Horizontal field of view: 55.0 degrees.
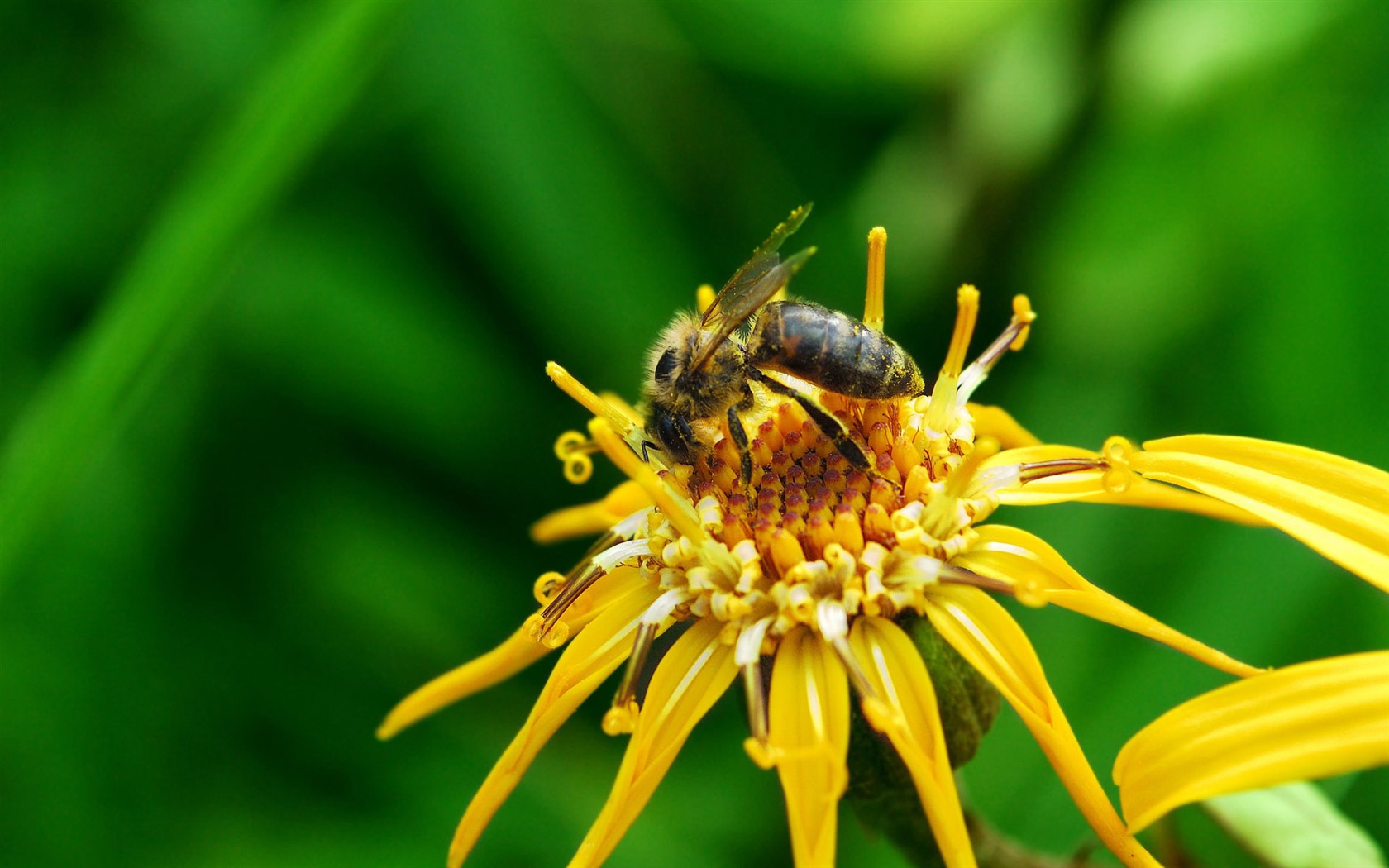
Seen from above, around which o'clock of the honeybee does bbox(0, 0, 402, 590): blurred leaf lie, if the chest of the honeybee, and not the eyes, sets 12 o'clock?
The blurred leaf is roughly at 1 o'clock from the honeybee.

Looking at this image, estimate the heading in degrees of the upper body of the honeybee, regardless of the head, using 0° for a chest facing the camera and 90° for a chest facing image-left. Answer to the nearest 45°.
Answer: approximately 90°

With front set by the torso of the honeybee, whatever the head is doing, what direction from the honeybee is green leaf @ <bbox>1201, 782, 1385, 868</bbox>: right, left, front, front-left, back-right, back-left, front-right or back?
back

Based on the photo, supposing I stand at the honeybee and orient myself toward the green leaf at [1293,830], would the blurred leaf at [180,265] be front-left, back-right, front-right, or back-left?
back-left

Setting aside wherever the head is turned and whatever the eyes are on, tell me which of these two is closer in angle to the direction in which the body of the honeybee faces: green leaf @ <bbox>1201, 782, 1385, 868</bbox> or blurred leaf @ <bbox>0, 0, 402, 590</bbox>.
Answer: the blurred leaf
